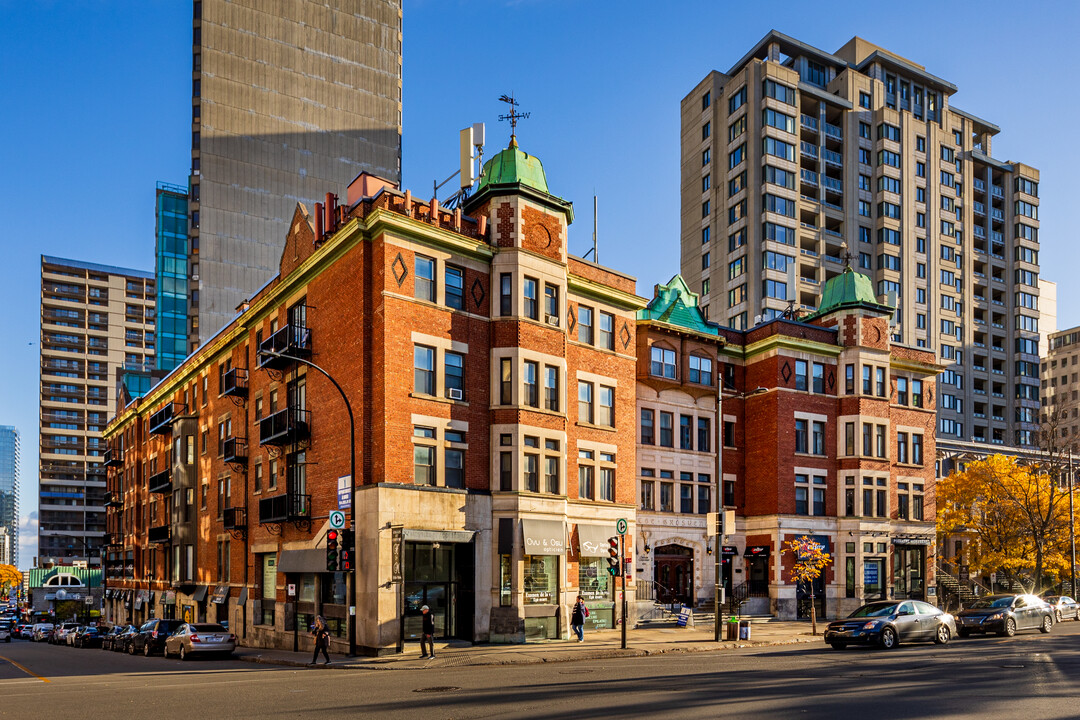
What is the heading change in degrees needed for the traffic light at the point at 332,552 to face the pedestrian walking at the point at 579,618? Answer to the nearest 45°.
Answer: approximately 135° to its left

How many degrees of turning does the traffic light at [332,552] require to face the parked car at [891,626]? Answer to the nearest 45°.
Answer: approximately 90° to its left

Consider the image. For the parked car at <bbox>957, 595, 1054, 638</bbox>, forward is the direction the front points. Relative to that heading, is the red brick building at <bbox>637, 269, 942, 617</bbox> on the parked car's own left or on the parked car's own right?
on the parked car's own right

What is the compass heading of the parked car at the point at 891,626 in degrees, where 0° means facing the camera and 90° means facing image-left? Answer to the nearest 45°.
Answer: approximately 45°
